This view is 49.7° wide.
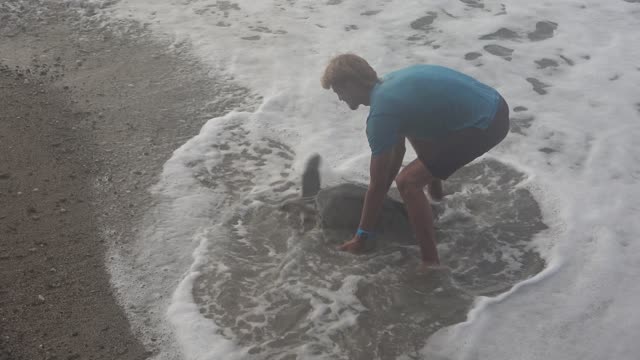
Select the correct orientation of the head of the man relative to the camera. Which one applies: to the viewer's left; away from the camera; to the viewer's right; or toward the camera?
to the viewer's left

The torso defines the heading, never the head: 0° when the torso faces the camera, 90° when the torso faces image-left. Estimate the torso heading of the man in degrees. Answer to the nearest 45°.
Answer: approximately 90°
